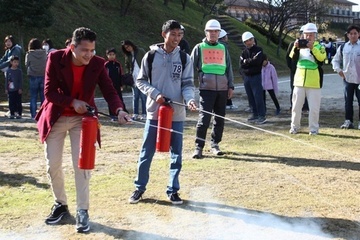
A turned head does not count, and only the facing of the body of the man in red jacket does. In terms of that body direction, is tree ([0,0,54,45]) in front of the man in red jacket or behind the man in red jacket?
behind

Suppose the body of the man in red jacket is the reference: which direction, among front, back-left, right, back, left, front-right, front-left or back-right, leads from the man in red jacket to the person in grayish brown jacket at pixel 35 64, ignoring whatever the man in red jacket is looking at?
back-left

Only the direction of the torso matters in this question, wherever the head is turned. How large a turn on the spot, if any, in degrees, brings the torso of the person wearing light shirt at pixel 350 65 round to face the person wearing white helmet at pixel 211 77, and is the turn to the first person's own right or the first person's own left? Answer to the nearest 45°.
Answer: approximately 45° to the first person's own right

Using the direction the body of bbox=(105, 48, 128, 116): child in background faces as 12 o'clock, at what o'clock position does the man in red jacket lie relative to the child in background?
The man in red jacket is roughly at 12 o'clock from the child in background.

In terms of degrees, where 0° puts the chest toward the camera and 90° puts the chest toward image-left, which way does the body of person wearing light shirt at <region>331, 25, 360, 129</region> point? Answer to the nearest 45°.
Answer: approximately 0°

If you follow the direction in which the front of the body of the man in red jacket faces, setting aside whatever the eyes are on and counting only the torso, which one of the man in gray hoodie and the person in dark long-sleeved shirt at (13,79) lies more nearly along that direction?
the man in gray hoodie

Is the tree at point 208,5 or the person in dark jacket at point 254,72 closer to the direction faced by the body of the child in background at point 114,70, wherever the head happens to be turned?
the person in dark jacket

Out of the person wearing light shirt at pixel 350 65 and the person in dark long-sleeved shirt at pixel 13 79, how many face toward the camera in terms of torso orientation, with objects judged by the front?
2

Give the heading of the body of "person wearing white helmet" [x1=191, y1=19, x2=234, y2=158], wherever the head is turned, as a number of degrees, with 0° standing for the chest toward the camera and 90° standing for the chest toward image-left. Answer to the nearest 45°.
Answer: approximately 0°

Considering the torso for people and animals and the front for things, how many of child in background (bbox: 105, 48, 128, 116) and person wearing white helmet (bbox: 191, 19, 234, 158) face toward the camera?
2

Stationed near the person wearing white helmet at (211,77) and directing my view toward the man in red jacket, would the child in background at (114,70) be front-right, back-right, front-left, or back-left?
back-right
